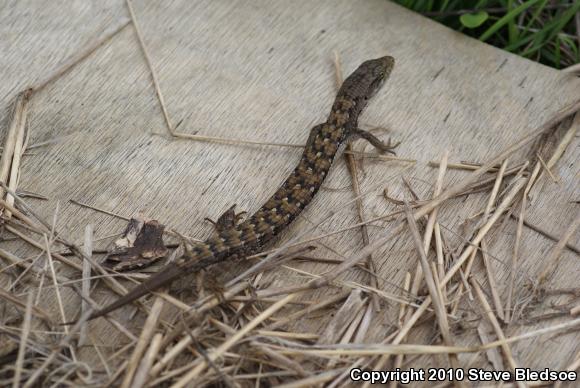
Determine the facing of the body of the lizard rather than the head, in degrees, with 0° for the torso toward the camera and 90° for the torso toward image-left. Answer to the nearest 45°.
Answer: approximately 225°

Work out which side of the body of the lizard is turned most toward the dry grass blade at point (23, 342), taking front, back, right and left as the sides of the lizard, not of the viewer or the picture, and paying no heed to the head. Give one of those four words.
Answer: back

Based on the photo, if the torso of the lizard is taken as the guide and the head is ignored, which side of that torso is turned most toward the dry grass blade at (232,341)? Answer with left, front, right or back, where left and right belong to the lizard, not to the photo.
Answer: back

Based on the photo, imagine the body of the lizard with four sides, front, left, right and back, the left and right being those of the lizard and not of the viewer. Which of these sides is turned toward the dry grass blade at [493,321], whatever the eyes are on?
right

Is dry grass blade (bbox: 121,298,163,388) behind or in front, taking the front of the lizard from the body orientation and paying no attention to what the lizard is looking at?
behind

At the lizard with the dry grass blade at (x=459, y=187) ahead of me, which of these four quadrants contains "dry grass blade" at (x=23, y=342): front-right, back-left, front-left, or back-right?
back-right
